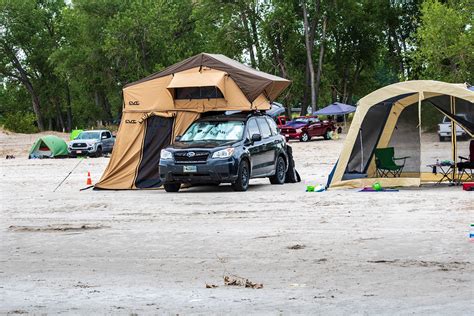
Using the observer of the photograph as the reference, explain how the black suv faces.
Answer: facing the viewer and to the left of the viewer

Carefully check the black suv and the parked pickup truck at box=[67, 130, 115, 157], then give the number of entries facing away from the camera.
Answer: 0

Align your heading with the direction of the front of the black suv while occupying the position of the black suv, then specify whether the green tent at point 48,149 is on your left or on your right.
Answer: on your right

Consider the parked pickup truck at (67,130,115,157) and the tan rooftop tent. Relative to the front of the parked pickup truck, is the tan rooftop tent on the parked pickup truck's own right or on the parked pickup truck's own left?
on the parked pickup truck's own left

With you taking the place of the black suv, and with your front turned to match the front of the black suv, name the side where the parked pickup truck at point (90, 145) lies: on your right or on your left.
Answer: on your right

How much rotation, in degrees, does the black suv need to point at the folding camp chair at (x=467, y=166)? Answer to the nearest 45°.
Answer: approximately 135° to its left
